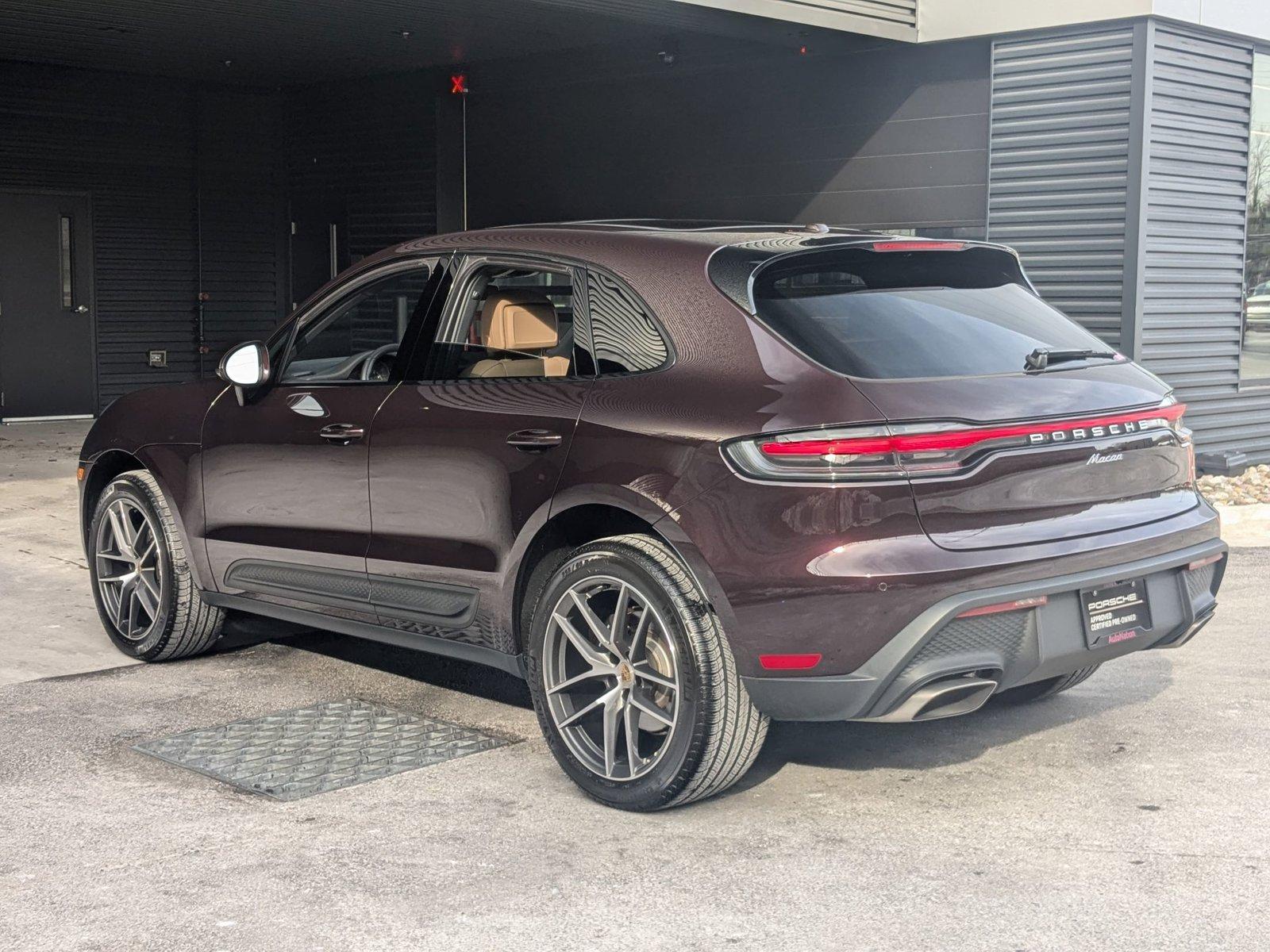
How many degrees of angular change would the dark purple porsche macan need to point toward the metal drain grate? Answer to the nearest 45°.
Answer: approximately 45° to its left

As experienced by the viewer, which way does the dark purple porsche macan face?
facing away from the viewer and to the left of the viewer
